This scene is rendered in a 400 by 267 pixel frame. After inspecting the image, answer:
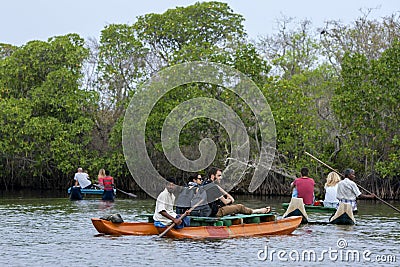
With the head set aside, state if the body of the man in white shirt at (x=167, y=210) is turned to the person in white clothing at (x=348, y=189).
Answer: no

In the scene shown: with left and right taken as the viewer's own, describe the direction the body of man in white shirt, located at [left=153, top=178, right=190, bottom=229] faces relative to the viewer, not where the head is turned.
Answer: facing the viewer and to the right of the viewer

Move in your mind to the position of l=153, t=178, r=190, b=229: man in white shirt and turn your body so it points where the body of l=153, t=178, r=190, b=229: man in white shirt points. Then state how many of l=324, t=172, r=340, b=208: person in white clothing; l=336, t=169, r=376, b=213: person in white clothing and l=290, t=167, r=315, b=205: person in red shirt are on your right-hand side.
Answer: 0

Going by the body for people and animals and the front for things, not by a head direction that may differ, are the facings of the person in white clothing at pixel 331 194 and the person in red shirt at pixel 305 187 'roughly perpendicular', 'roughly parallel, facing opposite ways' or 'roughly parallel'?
roughly parallel

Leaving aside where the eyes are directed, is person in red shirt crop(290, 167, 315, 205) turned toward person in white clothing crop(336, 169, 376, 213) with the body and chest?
no
